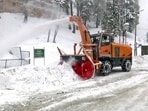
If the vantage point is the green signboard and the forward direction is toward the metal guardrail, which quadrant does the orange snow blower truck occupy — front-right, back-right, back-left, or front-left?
back-left

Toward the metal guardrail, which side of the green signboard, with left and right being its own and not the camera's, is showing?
right

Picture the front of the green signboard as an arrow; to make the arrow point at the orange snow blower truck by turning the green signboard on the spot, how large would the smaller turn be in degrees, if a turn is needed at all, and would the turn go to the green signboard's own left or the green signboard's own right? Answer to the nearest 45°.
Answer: approximately 45° to the green signboard's own left

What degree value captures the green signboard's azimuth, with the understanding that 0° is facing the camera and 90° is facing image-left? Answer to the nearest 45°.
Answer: approximately 0°

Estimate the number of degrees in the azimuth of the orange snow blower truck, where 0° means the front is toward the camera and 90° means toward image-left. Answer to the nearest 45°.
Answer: approximately 45°

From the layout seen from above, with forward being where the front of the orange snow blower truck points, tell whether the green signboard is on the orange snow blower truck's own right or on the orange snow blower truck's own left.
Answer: on the orange snow blower truck's own right
